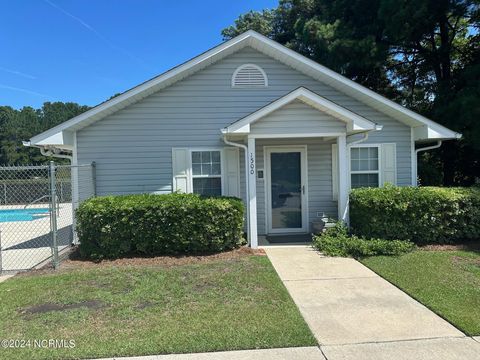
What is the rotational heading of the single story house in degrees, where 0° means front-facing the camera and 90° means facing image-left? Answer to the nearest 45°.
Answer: approximately 0°

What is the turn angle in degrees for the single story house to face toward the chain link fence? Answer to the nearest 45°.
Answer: approximately 90° to its right

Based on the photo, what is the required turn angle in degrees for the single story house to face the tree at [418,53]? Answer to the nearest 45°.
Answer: approximately 135° to its left

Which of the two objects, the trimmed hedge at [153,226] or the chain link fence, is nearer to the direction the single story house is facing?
the trimmed hedge

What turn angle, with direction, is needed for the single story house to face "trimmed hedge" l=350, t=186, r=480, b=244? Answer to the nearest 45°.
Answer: approximately 90° to its left
